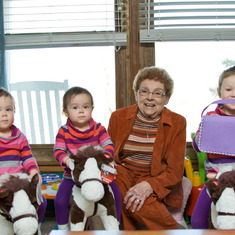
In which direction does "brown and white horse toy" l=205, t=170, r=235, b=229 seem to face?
toward the camera

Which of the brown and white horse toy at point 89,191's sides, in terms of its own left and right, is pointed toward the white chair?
back

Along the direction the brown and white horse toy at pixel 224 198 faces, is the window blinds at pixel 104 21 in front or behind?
behind

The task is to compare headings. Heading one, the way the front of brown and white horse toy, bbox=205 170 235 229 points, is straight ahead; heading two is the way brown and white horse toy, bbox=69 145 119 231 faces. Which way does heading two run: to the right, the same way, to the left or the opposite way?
the same way

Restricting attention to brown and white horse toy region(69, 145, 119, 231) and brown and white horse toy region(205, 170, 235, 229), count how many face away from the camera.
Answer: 0

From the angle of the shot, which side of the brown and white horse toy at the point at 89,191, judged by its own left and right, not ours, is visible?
front

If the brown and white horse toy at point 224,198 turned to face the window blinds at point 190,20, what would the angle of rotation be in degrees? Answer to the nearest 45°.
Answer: approximately 180°

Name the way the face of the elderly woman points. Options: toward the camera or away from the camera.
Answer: toward the camera
